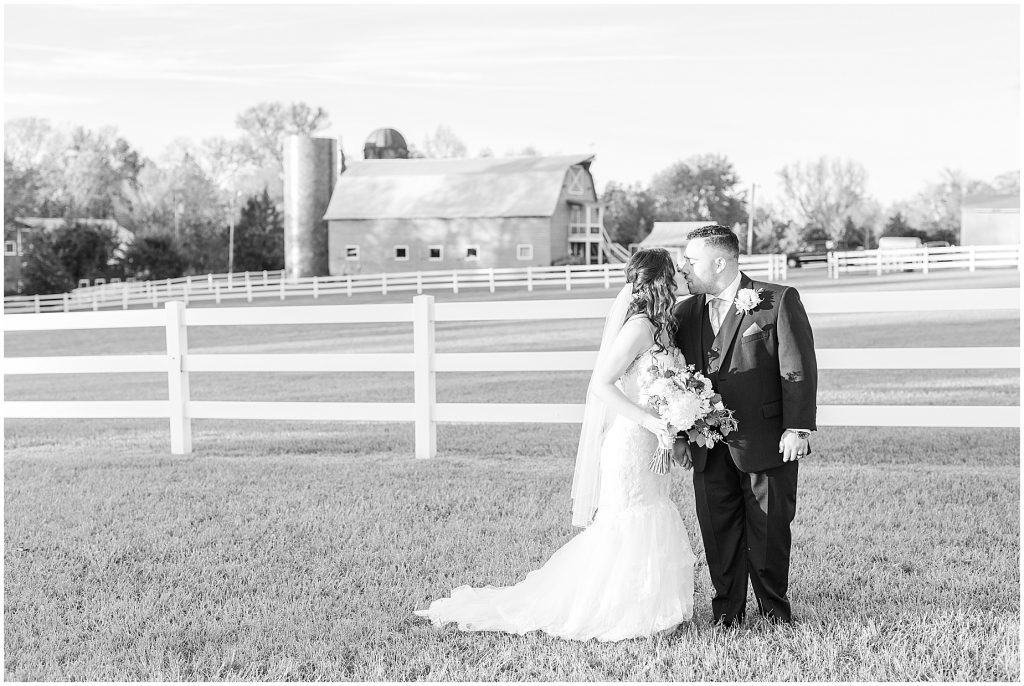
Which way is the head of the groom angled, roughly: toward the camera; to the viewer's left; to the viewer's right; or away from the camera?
to the viewer's left

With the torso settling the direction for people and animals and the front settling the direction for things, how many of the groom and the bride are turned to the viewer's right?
1

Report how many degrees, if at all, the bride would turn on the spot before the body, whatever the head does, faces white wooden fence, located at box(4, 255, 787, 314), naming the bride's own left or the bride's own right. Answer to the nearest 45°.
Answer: approximately 90° to the bride's own left

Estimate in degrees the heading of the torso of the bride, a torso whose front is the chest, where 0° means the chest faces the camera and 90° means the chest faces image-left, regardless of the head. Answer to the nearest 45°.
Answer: approximately 270°

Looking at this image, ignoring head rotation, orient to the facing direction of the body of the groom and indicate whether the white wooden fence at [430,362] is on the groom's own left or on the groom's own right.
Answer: on the groom's own right
